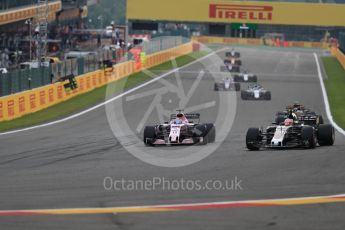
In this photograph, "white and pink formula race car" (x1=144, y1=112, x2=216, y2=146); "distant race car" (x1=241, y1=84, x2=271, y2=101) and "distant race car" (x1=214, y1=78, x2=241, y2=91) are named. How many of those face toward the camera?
3

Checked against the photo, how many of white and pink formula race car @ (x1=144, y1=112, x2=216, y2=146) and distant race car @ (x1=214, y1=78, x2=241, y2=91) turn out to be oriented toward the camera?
2

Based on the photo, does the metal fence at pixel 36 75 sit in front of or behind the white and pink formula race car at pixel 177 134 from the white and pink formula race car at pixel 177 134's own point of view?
behind

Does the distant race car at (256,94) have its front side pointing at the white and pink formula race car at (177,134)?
yes

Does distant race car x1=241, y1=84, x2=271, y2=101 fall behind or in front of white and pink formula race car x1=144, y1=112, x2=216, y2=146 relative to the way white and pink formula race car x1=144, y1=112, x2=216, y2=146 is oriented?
behind

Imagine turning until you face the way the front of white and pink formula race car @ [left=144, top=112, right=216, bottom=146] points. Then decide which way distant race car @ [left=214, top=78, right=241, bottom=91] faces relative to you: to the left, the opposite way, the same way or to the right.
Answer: the same way

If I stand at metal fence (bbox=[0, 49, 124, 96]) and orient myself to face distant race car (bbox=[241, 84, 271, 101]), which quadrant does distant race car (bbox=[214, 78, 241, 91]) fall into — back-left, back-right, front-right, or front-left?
front-left

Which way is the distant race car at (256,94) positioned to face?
toward the camera

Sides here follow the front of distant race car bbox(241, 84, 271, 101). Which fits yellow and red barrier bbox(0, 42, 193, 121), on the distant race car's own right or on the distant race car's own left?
on the distant race car's own right

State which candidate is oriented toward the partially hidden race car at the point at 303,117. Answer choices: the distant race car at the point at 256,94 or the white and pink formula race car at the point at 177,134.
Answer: the distant race car at the point at 256,94

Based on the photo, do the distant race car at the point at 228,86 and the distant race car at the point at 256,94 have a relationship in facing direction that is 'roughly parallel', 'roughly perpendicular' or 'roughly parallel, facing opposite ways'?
roughly parallel

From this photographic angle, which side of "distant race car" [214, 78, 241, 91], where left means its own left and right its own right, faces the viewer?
front

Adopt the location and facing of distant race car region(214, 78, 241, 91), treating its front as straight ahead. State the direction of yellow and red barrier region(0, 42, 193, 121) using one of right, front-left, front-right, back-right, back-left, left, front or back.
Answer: front-right
